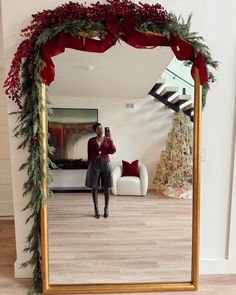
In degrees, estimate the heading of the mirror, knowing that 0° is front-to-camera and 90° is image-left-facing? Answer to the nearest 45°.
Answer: approximately 0°
